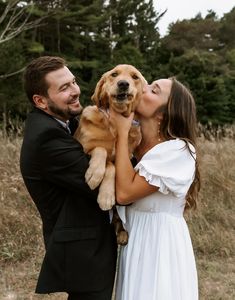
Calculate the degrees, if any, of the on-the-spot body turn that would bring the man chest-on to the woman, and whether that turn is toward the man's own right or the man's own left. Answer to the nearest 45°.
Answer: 0° — they already face them

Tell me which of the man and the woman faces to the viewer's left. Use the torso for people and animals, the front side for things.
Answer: the woman

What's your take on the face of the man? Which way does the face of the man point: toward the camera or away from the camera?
toward the camera

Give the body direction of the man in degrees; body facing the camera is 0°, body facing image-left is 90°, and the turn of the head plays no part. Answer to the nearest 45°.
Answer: approximately 270°

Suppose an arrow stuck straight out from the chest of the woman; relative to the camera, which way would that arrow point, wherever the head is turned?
to the viewer's left

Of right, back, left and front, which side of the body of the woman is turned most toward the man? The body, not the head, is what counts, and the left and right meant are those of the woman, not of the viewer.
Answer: front

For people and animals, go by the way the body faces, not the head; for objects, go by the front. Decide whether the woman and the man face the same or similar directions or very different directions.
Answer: very different directions

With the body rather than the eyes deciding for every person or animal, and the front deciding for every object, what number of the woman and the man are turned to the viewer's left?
1

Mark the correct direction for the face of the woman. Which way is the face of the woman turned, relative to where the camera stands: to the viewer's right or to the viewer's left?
to the viewer's left
